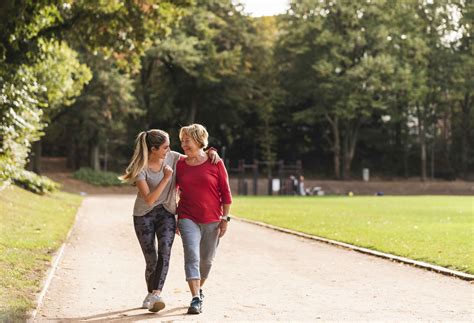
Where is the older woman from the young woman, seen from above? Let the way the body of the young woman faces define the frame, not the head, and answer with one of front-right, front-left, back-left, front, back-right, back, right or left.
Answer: left

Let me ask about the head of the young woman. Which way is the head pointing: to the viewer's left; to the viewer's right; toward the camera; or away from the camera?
to the viewer's right

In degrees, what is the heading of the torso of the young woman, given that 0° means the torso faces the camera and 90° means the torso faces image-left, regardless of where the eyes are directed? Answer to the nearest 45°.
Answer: approximately 0°

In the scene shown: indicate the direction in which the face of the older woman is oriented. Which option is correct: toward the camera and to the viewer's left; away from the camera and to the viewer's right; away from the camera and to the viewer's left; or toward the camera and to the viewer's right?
toward the camera and to the viewer's left
